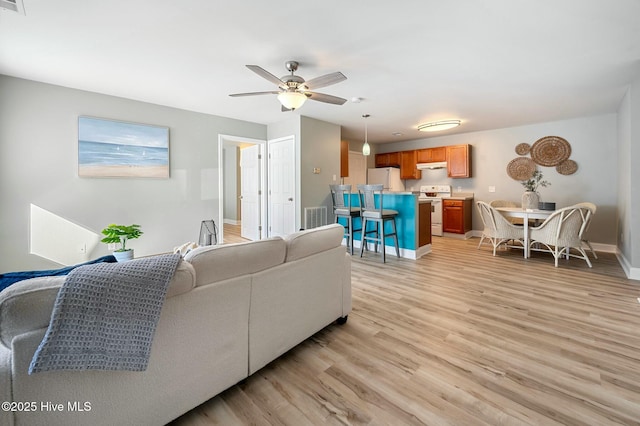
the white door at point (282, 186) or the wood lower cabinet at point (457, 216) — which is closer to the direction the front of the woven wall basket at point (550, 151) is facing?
the white door

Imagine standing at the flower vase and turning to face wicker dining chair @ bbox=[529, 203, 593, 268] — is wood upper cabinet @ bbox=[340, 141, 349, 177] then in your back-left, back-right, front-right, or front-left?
back-right

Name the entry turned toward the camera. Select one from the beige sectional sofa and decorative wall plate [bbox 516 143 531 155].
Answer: the decorative wall plate

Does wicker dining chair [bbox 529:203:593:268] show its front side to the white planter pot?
no

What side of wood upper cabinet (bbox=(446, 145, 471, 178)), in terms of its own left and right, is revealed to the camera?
front

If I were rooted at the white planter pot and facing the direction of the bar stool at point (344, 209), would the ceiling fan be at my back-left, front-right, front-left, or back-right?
front-right

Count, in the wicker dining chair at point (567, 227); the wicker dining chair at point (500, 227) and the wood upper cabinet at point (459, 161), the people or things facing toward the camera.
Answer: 1

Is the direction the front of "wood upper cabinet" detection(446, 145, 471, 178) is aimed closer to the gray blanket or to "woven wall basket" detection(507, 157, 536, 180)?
the gray blanket

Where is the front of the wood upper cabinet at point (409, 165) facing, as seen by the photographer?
facing the viewer

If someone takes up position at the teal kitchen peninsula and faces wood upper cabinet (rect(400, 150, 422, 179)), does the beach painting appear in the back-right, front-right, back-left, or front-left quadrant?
back-left

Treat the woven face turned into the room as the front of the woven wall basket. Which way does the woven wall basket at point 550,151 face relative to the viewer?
toward the camera

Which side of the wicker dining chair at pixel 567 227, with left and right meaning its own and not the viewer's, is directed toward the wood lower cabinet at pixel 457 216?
front

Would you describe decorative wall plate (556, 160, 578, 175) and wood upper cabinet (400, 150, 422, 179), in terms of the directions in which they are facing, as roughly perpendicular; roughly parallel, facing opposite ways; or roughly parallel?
roughly parallel

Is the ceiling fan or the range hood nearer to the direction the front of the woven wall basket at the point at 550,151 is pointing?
the ceiling fan

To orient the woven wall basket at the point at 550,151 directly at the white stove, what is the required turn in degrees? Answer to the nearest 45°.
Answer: approximately 90° to its right
